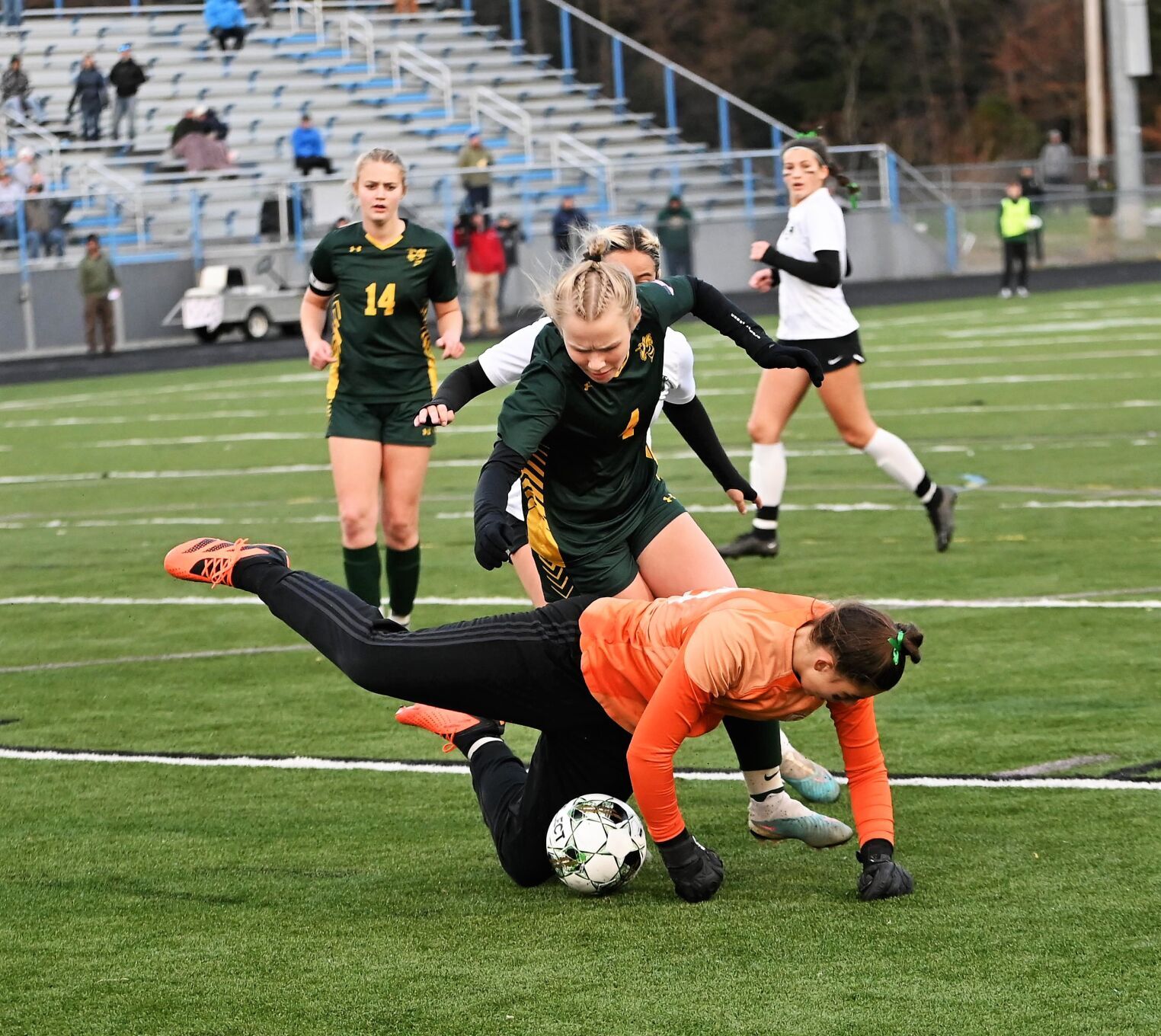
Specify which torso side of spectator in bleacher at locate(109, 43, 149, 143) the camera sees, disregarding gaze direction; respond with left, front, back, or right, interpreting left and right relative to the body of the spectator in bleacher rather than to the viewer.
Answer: front

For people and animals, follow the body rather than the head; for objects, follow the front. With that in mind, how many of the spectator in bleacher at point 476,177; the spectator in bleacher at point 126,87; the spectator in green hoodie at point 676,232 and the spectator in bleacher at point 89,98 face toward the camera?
4

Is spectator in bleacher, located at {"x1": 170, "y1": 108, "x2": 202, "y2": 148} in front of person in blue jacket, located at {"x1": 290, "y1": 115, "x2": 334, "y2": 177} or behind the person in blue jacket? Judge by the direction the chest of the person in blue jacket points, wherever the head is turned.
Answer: behind

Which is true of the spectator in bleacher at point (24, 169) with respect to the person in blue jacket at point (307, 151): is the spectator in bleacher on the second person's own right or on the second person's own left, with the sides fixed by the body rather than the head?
on the second person's own right

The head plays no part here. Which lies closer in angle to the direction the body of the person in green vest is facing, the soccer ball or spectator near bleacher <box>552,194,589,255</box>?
the soccer ball

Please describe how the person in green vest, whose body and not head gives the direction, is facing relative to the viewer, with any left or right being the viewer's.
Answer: facing the viewer

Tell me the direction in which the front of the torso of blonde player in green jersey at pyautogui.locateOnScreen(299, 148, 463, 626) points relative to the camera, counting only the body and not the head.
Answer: toward the camera

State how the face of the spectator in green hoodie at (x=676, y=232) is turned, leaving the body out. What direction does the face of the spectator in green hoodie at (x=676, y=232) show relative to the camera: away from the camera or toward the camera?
toward the camera

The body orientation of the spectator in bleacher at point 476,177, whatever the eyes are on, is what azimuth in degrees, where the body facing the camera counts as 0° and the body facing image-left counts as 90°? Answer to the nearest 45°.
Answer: approximately 0°

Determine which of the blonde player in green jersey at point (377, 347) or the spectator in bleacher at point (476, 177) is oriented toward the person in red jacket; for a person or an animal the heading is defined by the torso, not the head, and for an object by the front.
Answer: the spectator in bleacher

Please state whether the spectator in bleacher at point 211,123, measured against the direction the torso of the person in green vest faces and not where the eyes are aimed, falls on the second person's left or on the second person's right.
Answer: on the second person's right

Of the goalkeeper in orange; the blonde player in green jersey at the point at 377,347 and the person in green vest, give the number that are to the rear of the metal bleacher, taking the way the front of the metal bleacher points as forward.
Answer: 0

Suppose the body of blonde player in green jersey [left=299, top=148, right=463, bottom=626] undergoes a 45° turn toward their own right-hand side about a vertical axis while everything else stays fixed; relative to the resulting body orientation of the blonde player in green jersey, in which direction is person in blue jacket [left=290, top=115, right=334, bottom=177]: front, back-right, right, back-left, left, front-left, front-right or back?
back-right

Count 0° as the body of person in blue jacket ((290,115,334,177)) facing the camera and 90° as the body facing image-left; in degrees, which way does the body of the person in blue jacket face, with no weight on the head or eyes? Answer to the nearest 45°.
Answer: approximately 315°
